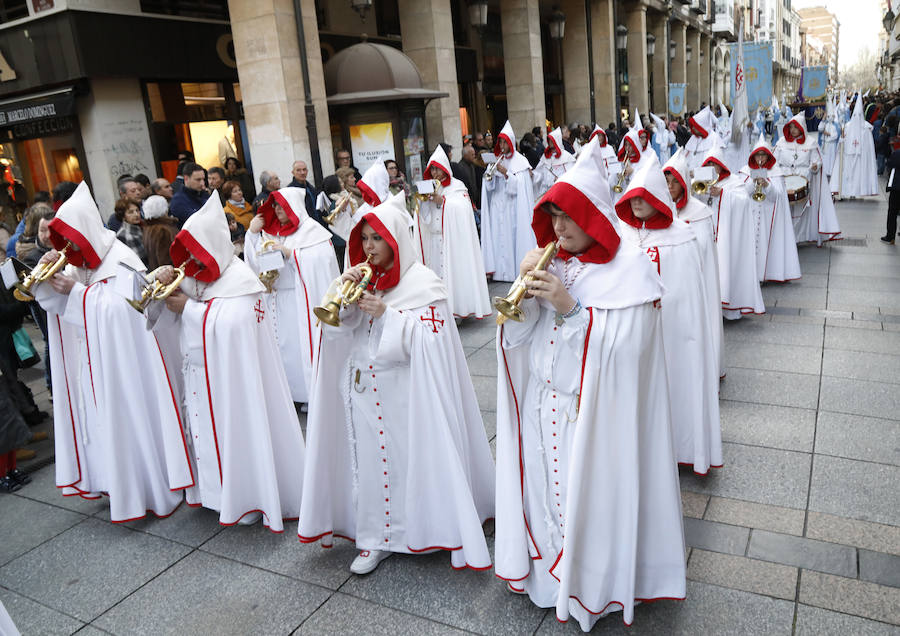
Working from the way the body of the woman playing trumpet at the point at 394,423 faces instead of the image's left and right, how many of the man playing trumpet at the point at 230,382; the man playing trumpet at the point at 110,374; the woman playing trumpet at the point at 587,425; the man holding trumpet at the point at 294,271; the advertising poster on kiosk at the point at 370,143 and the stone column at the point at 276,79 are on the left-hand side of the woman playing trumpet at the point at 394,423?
1

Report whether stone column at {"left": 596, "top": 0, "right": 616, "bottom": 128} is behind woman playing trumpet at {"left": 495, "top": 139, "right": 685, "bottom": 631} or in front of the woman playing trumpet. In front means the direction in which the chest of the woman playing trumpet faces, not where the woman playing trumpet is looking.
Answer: behind

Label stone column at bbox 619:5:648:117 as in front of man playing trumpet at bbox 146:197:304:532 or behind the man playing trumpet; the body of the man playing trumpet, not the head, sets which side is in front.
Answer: behind

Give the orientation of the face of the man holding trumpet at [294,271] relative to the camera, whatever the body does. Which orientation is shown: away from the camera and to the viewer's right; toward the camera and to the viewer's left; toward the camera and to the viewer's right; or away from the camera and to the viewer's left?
toward the camera and to the viewer's left

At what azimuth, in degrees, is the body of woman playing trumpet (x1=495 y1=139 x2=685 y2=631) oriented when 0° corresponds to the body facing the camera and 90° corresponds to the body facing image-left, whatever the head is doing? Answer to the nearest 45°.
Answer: approximately 45°

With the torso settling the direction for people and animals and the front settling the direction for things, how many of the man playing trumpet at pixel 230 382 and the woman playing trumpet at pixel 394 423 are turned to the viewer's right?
0

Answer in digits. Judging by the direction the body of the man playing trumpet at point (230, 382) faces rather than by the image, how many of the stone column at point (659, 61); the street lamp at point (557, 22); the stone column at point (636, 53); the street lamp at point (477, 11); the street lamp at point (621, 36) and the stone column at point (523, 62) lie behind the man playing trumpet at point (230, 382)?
6

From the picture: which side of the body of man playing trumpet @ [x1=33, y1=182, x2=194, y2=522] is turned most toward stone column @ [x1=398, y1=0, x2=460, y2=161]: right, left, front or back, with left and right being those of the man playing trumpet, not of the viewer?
back

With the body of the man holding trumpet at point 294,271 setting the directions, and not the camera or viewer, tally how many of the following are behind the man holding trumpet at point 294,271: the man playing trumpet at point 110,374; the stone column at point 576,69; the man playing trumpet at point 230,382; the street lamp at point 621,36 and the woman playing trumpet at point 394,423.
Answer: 2

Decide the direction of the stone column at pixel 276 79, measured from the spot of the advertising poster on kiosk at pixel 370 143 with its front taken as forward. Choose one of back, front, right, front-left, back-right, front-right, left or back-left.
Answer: right

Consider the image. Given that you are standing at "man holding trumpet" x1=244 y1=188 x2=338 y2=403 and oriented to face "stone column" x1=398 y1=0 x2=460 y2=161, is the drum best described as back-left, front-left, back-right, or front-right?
front-right

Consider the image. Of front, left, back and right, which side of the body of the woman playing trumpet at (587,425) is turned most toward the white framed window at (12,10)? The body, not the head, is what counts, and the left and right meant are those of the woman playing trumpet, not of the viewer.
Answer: right

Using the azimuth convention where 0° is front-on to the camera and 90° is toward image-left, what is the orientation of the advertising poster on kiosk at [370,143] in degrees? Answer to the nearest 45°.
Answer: approximately 0°

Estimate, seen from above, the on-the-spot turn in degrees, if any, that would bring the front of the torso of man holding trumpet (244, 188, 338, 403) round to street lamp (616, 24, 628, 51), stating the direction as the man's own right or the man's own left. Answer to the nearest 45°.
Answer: approximately 180°

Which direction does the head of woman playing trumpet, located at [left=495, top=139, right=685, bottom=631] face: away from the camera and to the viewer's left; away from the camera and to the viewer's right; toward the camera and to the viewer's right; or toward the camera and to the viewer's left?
toward the camera and to the viewer's left

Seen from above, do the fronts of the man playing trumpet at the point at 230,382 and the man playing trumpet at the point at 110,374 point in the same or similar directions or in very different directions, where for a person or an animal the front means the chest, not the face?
same or similar directions

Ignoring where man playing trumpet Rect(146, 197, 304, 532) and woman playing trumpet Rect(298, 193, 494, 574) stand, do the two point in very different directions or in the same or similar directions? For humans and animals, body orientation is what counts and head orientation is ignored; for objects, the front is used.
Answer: same or similar directions
